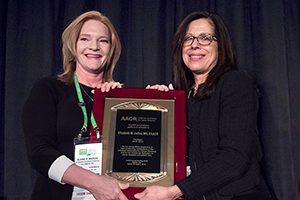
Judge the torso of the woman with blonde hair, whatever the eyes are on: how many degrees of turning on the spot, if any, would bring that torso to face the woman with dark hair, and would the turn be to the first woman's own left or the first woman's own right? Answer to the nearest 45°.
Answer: approximately 45° to the first woman's own left

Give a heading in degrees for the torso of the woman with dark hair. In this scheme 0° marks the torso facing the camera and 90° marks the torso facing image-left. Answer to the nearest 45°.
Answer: approximately 45°

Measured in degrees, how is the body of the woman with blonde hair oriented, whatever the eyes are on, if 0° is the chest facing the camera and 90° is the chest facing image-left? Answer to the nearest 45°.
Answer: approximately 315°

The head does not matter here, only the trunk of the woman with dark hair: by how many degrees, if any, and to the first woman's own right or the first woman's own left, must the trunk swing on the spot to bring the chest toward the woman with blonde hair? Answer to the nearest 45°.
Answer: approximately 45° to the first woman's own right
